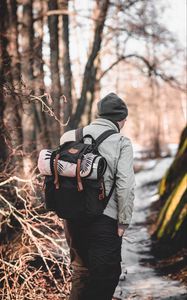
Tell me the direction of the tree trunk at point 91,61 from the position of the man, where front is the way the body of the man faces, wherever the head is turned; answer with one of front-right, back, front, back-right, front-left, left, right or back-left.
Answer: front-left

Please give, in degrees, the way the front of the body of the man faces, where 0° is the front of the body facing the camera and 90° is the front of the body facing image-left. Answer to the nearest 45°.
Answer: approximately 225°

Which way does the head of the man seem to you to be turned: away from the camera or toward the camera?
away from the camera
